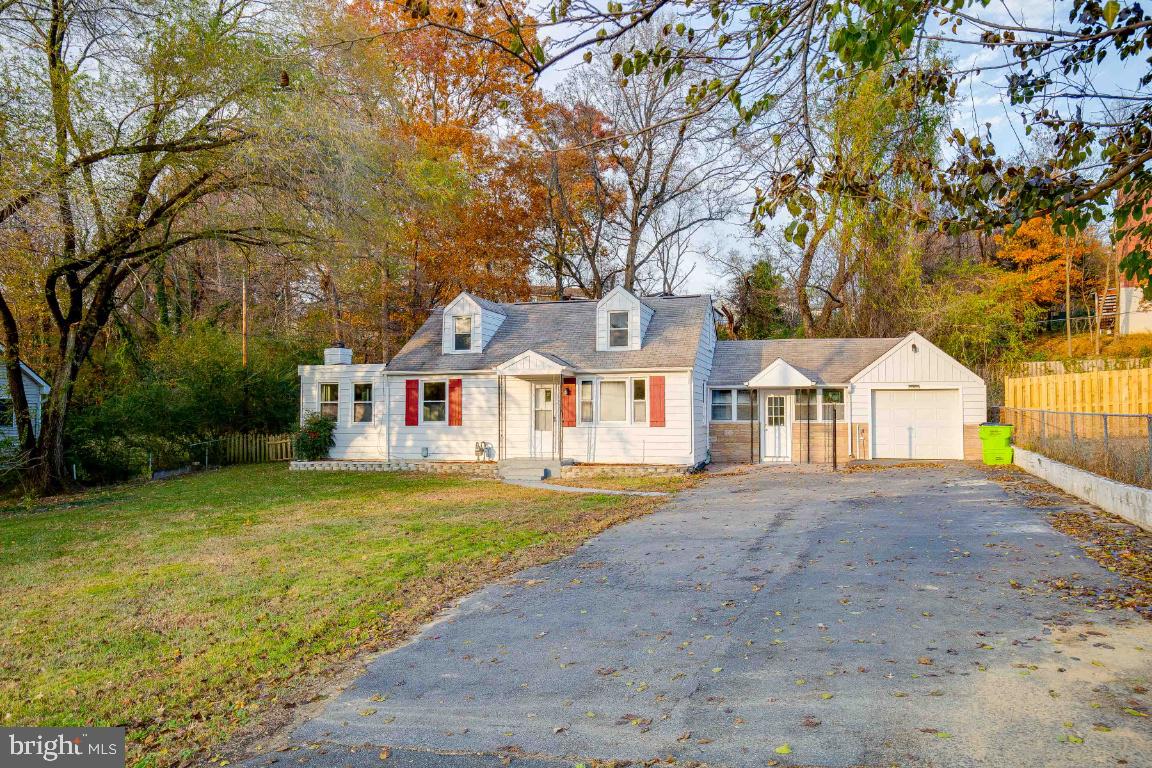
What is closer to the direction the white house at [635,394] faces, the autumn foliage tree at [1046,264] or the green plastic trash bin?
the green plastic trash bin

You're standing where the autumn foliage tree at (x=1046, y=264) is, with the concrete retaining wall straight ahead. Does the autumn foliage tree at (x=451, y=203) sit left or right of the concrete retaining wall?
right

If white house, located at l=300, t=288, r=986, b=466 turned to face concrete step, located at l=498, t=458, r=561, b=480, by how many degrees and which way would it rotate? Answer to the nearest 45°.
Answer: approximately 45° to its right

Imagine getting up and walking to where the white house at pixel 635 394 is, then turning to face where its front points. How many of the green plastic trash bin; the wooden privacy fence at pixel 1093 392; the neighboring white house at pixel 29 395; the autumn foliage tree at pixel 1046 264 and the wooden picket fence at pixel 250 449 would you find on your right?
2

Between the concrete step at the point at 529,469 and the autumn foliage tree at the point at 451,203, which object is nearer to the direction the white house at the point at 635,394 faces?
the concrete step

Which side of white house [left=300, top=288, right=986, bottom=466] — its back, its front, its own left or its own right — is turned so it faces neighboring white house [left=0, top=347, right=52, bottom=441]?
right

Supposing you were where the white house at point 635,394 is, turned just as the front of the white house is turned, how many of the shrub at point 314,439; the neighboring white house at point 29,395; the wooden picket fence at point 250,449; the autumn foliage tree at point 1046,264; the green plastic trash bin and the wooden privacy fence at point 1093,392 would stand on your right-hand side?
3

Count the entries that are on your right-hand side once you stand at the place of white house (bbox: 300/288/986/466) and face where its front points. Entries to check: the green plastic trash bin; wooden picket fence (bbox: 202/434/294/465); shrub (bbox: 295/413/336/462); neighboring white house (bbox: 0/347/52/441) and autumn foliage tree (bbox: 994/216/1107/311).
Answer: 3

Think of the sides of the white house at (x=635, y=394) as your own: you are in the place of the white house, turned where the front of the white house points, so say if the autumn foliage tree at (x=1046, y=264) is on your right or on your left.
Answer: on your left

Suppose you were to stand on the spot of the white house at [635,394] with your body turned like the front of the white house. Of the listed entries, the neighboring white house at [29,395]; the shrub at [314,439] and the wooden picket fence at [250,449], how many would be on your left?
0

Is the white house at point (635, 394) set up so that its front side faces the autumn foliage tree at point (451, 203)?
no

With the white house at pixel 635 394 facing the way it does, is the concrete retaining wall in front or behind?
in front

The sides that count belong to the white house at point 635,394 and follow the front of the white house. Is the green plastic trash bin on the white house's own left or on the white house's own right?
on the white house's own left

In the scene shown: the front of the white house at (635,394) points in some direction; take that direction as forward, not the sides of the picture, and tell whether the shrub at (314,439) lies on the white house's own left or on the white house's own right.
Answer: on the white house's own right

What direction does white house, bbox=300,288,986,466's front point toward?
toward the camera
